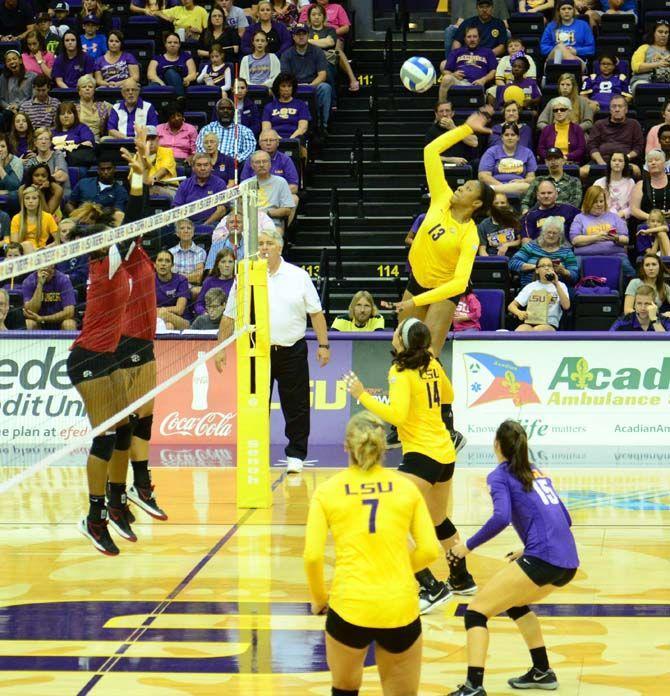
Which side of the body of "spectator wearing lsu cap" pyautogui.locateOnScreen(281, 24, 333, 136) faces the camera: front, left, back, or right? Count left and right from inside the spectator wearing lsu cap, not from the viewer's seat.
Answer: front

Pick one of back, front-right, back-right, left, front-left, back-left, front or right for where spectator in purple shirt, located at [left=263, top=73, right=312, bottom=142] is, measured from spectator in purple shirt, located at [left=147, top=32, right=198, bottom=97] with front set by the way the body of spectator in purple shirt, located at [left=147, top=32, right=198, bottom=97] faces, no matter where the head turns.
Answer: front-left

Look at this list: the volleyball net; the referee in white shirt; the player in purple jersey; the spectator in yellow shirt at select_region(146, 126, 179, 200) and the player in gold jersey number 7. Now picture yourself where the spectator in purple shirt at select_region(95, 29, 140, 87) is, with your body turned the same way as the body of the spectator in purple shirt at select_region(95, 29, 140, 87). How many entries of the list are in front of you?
5

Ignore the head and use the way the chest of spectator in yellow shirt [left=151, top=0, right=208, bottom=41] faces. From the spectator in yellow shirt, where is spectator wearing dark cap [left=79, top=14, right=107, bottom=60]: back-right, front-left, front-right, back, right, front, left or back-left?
right

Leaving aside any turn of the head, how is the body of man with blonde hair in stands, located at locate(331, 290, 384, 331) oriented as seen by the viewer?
toward the camera

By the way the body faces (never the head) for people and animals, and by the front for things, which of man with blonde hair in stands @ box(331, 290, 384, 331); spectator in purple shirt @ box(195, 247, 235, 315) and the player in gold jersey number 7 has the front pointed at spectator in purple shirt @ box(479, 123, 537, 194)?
the player in gold jersey number 7

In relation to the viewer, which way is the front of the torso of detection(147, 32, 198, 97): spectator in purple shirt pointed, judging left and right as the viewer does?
facing the viewer

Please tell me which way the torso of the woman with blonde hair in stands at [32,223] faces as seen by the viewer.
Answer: toward the camera

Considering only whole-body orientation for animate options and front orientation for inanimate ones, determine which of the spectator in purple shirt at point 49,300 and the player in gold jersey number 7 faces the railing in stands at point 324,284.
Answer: the player in gold jersey number 7

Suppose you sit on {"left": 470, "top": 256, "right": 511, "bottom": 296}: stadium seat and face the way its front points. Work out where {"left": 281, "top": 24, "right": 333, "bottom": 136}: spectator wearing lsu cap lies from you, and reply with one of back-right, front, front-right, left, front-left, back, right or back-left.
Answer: back-right

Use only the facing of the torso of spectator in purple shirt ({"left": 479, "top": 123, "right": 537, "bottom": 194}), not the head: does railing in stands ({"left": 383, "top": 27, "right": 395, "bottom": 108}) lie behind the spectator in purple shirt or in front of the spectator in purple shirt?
behind

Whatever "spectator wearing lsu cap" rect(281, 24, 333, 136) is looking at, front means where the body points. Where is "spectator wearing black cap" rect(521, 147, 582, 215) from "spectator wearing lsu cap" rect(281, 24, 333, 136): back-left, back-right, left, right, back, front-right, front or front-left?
front-left

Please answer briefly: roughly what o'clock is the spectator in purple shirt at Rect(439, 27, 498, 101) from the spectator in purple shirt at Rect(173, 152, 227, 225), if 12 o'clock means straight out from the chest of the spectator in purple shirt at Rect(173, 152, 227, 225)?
the spectator in purple shirt at Rect(439, 27, 498, 101) is roughly at 8 o'clock from the spectator in purple shirt at Rect(173, 152, 227, 225).

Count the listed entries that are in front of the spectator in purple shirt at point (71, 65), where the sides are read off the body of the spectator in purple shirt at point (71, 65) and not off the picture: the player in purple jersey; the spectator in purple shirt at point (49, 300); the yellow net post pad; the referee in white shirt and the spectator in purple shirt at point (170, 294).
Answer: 5

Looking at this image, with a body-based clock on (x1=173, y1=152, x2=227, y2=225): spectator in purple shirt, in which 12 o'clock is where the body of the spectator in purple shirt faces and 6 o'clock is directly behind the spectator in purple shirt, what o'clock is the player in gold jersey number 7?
The player in gold jersey number 7 is roughly at 12 o'clock from the spectator in purple shirt.
